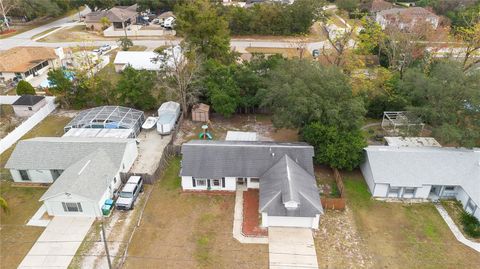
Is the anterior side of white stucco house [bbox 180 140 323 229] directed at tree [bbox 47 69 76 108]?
no

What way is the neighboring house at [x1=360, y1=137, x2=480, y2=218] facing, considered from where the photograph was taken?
facing the viewer

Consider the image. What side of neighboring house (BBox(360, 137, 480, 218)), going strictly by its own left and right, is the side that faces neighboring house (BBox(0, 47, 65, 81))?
right

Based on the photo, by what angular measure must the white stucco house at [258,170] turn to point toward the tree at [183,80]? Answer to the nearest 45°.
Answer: approximately 135° to its right

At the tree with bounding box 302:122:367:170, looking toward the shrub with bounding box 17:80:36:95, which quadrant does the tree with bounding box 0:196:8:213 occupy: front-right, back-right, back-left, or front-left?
front-left

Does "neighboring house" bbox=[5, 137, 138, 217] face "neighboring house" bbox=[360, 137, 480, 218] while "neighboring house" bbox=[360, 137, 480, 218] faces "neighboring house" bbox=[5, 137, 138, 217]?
no

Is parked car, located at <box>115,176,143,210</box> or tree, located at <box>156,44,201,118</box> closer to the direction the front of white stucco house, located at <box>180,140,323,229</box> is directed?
the parked car

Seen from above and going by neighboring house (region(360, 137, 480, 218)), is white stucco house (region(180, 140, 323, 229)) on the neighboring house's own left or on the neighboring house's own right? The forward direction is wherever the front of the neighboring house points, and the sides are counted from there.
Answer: on the neighboring house's own right

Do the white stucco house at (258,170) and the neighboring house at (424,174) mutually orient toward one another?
no

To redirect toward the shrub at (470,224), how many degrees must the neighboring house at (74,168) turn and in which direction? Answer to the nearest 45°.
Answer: approximately 45° to its left

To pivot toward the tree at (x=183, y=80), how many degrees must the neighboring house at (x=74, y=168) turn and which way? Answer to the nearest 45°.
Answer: approximately 135° to its left

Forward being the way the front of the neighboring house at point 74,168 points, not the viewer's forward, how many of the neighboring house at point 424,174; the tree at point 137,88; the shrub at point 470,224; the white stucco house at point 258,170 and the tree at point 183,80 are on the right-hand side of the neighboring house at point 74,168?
0

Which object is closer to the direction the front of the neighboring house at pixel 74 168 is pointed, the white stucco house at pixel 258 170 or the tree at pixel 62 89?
the white stucco house

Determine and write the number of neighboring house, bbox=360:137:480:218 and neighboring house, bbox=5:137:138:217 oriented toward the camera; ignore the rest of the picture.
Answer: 2

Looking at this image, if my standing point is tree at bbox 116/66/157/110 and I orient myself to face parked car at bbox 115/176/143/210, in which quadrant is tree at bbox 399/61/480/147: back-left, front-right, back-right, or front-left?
front-left

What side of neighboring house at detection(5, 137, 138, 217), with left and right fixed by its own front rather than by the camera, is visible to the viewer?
front

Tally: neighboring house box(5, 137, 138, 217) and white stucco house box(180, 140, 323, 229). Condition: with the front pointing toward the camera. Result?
2

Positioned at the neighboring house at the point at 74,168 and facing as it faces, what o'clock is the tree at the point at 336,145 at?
The tree is roughly at 10 o'clock from the neighboring house.

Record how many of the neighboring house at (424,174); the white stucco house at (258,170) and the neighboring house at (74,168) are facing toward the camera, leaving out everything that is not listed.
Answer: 3

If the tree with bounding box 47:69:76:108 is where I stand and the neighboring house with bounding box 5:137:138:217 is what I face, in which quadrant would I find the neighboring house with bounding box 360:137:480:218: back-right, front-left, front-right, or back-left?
front-left

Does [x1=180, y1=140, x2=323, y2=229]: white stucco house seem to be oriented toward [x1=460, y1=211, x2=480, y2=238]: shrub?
no

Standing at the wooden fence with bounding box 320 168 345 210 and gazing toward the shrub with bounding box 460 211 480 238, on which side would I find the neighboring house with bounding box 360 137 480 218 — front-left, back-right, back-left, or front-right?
front-left

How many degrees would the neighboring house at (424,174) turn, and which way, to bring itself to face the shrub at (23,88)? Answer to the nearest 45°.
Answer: approximately 90° to its right
